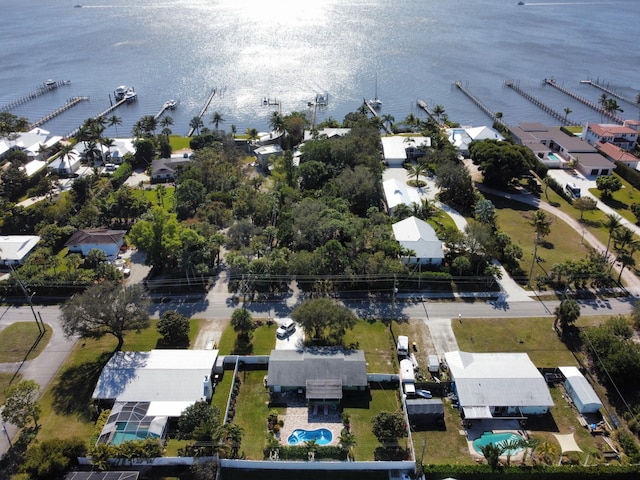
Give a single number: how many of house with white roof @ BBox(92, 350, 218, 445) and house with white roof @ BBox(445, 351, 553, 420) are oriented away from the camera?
2

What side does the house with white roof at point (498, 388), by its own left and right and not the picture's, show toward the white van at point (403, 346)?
left

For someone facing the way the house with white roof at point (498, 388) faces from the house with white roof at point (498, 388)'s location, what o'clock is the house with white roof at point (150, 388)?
the house with white roof at point (150, 388) is roughly at 8 o'clock from the house with white roof at point (498, 388).

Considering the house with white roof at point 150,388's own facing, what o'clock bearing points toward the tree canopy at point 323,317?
The tree canopy is roughly at 3 o'clock from the house with white roof.

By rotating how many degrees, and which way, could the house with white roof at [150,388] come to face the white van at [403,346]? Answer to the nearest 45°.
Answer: approximately 90° to its right

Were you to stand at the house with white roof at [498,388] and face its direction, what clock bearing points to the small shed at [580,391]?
The small shed is roughly at 2 o'clock from the house with white roof.

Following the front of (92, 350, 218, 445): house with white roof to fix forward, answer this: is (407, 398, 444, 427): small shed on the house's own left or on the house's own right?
on the house's own right

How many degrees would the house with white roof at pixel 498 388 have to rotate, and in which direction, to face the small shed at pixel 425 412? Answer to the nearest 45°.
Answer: approximately 135° to its left

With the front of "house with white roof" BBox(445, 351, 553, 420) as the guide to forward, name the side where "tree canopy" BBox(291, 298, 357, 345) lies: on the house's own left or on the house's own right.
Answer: on the house's own left

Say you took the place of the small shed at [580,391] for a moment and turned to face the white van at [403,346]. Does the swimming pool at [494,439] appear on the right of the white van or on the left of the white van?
left

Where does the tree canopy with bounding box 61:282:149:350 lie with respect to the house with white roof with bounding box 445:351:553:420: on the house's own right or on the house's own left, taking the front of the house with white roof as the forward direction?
on the house's own left

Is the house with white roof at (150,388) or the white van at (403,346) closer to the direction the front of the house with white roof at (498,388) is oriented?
the white van

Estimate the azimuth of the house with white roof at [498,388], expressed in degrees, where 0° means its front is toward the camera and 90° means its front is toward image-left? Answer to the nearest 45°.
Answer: approximately 180°

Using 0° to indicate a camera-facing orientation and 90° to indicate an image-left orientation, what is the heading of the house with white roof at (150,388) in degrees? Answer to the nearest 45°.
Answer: approximately 180°

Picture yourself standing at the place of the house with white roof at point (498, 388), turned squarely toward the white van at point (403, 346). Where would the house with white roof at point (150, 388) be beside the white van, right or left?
left

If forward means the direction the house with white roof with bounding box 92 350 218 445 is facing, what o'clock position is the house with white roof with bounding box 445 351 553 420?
the house with white roof with bounding box 445 351 553 420 is roughly at 4 o'clock from the house with white roof with bounding box 92 350 218 445.
